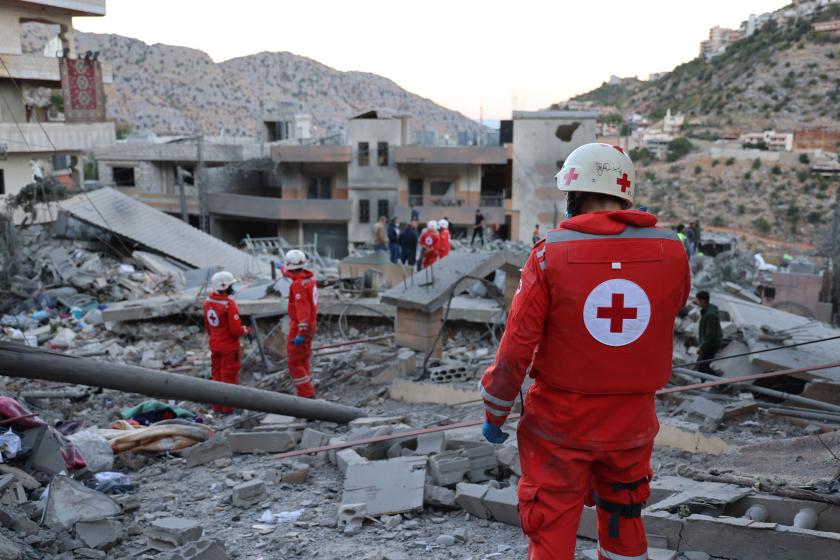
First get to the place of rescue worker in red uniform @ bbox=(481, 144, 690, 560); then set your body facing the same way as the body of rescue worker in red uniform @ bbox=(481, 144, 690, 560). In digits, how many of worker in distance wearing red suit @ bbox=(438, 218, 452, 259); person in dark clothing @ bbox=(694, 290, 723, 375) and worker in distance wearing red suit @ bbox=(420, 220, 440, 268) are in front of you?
3

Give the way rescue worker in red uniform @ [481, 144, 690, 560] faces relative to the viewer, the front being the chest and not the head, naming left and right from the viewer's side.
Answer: facing away from the viewer

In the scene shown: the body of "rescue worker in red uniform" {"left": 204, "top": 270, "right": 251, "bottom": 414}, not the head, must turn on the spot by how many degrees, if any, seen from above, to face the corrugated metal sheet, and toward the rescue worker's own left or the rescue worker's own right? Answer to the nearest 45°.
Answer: approximately 45° to the rescue worker's own left

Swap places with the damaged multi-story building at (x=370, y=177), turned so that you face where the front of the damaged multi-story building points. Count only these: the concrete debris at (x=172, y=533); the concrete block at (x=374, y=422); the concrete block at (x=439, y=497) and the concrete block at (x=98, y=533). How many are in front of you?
4

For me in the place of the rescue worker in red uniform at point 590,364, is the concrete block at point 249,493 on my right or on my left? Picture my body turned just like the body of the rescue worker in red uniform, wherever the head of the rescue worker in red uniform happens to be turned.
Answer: on my left

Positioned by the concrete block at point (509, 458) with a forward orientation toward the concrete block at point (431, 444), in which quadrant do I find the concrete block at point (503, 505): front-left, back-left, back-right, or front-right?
back-left

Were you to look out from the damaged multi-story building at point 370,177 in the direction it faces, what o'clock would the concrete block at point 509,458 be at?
The concrete block is roughly at 12 o'clock from the damaged multi-story building.

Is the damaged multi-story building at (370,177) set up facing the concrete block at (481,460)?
yes

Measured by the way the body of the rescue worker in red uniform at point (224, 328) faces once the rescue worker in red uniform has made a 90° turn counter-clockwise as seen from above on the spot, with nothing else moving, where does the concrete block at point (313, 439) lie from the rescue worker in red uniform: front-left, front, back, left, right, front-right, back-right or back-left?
back-left

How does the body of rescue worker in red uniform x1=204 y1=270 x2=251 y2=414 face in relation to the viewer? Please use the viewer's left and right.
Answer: facing away from the viewer and to the right of the viewer
